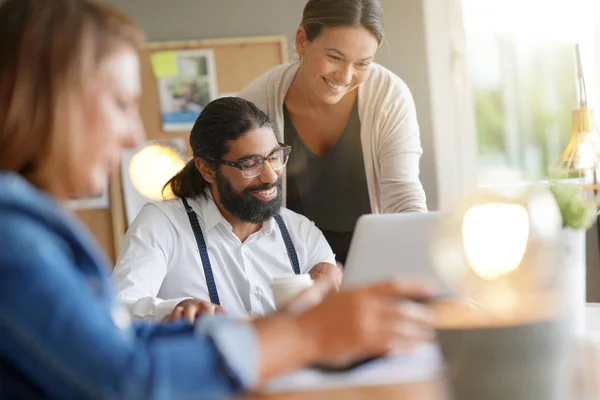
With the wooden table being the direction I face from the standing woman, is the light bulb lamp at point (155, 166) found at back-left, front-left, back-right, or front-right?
back-right

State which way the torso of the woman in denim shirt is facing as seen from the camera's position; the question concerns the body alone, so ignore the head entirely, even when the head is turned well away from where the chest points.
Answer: to the viewer's right

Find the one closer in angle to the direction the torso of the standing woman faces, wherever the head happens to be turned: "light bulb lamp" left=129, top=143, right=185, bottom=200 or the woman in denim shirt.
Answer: the woman in denim shirt

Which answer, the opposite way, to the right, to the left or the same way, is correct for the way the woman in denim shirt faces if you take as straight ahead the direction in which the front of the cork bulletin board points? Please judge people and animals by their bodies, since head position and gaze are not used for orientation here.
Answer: to the left

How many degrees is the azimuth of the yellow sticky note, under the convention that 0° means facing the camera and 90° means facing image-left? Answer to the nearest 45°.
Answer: approximately 0°

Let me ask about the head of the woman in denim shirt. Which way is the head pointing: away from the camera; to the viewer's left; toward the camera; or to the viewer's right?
to the viewer's right
